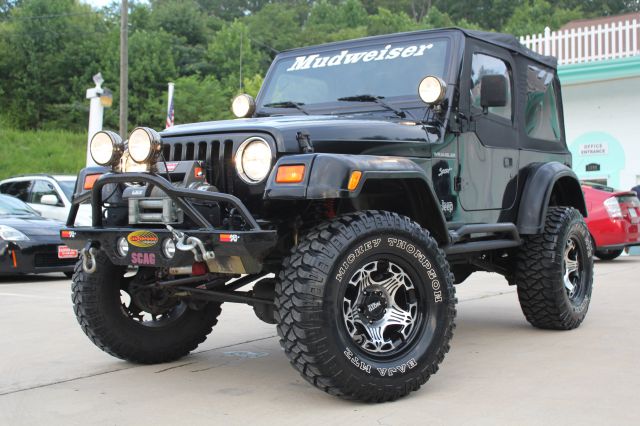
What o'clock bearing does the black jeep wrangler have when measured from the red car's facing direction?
The black jeep wrangler is roughly at 8 o'clock from the red car.

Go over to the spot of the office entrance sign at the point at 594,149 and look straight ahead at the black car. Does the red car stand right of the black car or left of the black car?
left

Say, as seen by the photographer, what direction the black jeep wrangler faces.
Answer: facing the viewer and to the left of the viewer

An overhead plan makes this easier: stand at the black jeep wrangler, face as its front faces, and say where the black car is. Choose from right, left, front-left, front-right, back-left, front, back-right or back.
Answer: right

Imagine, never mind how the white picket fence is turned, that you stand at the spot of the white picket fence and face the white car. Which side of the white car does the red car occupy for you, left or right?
left

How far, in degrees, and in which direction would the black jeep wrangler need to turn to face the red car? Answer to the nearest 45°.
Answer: approximately 180°

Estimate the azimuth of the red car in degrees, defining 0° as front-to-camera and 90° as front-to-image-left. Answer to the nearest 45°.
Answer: approximately 135°

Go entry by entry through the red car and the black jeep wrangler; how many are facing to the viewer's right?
0

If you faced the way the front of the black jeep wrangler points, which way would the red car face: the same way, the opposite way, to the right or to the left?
to the right

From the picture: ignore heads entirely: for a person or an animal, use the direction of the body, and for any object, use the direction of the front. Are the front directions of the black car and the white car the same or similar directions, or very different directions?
same or similar directions
